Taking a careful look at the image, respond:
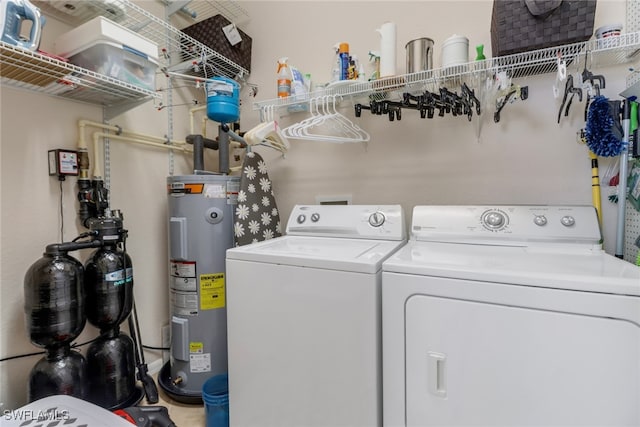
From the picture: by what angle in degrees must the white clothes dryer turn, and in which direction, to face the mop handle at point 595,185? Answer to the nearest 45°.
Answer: approximately 180°

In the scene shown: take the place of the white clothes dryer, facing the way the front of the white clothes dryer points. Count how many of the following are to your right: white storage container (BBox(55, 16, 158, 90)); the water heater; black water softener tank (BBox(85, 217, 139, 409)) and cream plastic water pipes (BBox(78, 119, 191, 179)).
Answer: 4

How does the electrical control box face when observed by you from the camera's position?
facing the viewer and to the right of the viewer

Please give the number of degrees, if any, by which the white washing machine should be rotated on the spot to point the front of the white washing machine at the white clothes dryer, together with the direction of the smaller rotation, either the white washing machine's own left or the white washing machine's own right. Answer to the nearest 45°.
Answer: approximately 45° to the white washing machine's own left

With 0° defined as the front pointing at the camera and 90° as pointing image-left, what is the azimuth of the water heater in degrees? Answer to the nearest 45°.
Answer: approximately 45°

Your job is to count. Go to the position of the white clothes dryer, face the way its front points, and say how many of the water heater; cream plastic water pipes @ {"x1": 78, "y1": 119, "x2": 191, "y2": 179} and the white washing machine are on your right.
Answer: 3

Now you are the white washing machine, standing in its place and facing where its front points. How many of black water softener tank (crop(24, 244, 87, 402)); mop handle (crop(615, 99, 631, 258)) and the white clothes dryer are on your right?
1

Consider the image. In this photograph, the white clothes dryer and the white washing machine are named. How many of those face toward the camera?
2

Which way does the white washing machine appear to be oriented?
toward the camera

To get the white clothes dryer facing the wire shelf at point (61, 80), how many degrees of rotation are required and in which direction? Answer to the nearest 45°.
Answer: approximately 90° to its right
